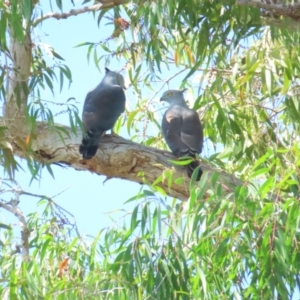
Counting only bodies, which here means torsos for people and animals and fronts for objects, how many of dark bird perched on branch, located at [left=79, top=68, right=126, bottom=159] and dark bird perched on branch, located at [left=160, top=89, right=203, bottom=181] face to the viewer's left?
0

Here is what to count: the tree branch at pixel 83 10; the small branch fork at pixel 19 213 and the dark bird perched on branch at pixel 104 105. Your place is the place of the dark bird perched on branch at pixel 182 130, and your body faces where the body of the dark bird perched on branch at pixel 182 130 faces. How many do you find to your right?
0

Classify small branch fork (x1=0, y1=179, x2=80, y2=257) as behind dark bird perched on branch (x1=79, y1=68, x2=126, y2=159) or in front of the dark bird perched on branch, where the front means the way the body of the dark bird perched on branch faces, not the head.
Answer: behind

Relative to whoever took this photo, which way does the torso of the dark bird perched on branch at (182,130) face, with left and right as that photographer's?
facing away from the viewer

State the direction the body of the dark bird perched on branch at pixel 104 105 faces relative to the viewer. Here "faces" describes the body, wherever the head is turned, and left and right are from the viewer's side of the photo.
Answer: facing away from the viewer and to the right of the viewer
